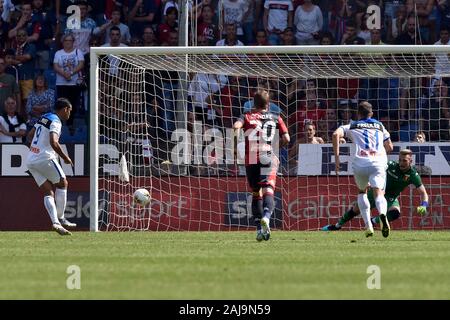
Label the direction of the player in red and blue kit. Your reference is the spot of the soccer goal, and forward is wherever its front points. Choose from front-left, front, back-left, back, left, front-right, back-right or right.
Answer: front

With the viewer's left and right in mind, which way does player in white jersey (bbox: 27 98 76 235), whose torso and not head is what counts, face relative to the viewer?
facing away from the viewer and to the right of the viewer

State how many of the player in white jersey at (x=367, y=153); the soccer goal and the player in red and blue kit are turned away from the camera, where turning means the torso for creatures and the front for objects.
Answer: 2

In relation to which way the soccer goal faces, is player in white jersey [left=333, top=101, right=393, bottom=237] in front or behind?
in front

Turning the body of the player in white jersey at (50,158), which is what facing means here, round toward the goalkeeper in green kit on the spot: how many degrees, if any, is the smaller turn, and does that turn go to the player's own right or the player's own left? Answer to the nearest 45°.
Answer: approximately 45° to the player's own right

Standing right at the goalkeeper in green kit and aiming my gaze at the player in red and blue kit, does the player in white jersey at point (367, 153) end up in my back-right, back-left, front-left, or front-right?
front-left

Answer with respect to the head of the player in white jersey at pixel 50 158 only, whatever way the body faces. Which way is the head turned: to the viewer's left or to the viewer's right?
to the viewer's right

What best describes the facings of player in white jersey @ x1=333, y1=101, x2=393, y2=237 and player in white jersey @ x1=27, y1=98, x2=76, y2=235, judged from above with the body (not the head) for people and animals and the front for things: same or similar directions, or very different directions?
same or similar directions

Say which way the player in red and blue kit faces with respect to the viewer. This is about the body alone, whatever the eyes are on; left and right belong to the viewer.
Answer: facing away from the viewer

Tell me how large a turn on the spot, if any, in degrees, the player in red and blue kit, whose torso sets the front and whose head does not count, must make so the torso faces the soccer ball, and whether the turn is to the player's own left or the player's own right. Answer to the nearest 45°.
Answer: approximately 45° to the player's own left

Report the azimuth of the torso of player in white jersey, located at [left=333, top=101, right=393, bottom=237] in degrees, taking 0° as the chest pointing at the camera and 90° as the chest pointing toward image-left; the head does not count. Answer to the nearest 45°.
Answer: approximately 180°

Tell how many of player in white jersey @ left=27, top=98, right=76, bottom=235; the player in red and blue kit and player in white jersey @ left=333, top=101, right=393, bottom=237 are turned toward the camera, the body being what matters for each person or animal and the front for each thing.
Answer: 0

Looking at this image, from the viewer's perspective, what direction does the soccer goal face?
toward the camera
